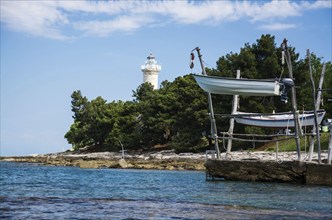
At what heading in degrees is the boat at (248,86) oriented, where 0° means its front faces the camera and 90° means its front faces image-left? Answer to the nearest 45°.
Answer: approximately 90°
